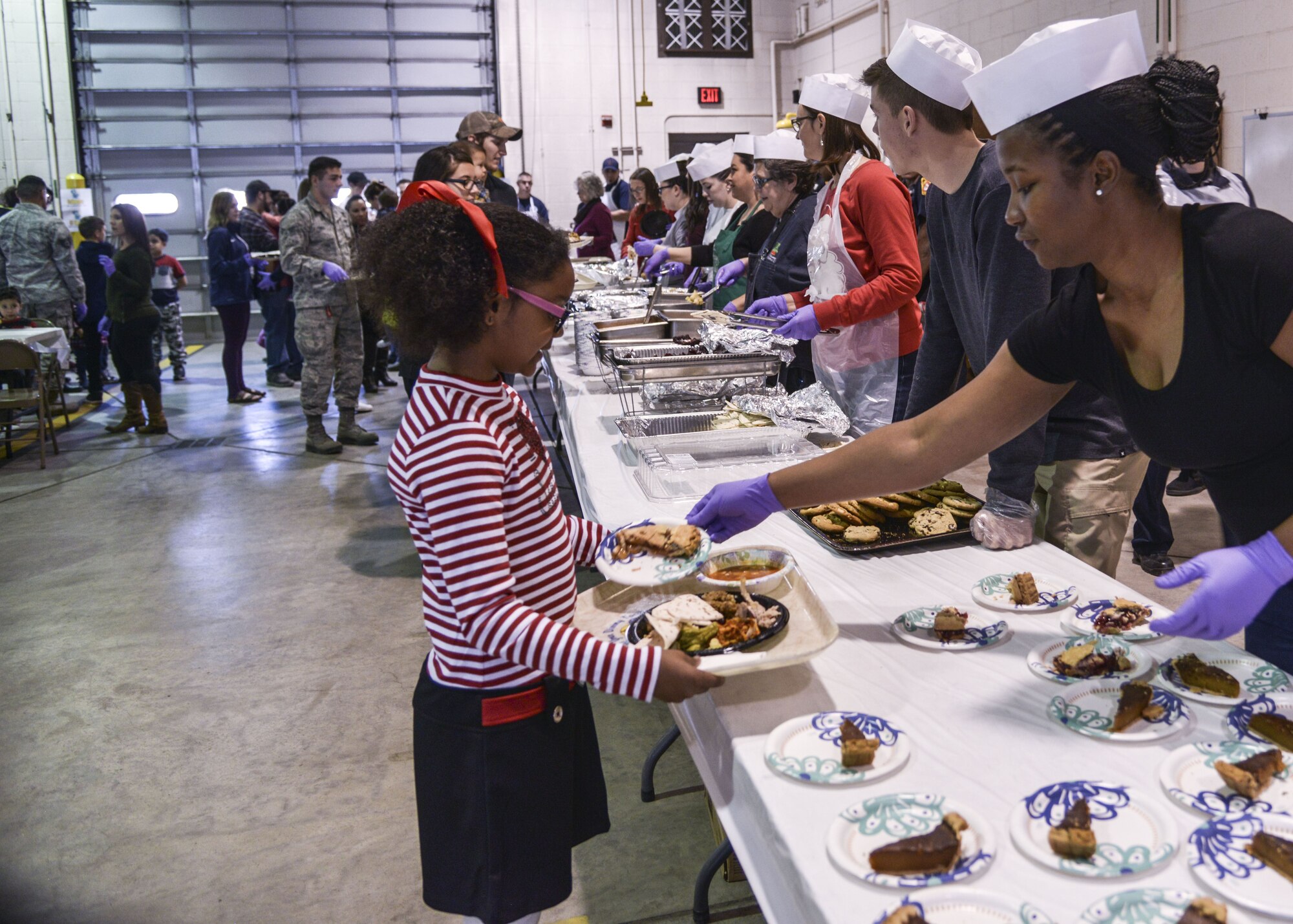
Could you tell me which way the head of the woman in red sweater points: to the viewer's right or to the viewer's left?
to the viewer's left

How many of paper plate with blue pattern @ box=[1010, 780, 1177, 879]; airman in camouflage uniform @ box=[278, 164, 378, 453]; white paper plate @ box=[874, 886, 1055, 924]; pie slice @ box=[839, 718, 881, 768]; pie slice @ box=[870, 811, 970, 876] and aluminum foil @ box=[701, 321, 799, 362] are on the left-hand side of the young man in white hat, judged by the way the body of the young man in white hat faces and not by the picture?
4

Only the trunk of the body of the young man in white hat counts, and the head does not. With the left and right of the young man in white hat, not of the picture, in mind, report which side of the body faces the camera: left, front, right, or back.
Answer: left

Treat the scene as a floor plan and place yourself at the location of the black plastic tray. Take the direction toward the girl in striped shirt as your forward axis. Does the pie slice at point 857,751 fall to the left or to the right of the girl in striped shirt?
left

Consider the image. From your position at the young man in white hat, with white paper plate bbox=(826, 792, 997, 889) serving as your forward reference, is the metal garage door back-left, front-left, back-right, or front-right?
back-right

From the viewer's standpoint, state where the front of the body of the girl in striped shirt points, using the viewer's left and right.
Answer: facing to the right of the viewer

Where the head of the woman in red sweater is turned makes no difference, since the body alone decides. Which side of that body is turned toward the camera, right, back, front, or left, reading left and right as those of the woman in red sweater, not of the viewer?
left

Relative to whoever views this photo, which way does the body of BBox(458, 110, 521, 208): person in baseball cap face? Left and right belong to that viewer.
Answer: facing to the right of the viewer

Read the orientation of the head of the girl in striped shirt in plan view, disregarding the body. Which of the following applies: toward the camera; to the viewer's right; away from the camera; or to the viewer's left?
to the viewer's right
